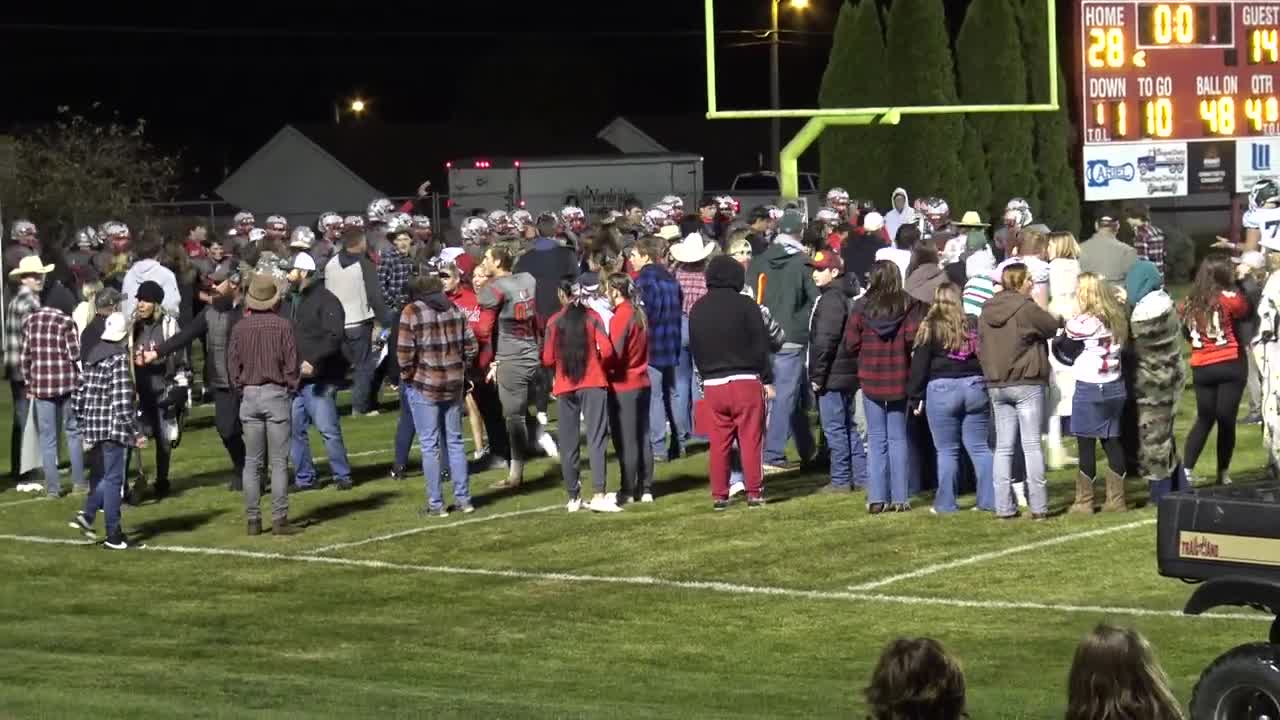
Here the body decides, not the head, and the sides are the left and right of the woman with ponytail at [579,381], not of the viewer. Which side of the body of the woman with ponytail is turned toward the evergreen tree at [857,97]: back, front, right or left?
front

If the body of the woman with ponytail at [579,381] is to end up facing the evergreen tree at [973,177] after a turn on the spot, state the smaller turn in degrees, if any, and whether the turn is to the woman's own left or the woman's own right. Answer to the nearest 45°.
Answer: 0° — they already face it

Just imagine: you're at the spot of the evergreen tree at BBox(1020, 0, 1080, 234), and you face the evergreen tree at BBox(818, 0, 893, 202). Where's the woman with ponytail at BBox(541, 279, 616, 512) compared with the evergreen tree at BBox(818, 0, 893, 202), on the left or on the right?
left

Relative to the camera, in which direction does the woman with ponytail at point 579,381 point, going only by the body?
away from the camera

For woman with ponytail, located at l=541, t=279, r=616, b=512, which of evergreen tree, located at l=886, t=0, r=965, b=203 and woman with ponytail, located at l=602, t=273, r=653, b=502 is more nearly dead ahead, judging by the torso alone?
the evergreen tree

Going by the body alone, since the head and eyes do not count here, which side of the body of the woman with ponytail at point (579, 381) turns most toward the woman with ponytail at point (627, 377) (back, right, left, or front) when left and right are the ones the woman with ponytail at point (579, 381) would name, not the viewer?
right
